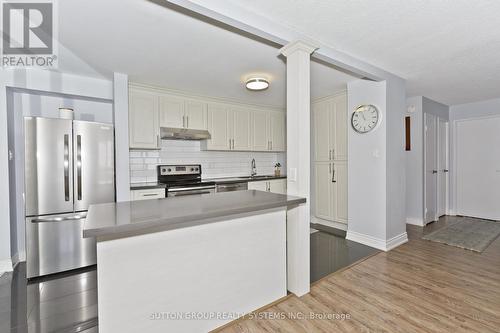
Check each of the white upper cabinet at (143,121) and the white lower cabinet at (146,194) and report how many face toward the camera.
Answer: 2

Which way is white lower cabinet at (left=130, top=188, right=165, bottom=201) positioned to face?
toward the camera

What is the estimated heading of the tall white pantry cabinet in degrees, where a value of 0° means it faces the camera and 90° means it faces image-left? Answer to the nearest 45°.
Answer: approximately 45°

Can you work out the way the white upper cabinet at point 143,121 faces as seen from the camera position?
facing the viewer

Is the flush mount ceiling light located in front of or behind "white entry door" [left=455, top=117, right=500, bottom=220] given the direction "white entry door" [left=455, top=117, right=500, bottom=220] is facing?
in front

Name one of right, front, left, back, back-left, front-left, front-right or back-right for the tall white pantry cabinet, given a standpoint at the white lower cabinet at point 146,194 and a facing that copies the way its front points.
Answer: left

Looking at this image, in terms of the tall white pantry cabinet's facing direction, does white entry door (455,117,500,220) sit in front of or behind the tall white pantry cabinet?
behind

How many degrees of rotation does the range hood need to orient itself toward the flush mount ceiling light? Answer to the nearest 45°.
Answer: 0° — it already faces it

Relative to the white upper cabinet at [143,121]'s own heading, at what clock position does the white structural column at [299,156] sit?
The white structural column is roughly at 11 o'clock from the white upper cabinet.
